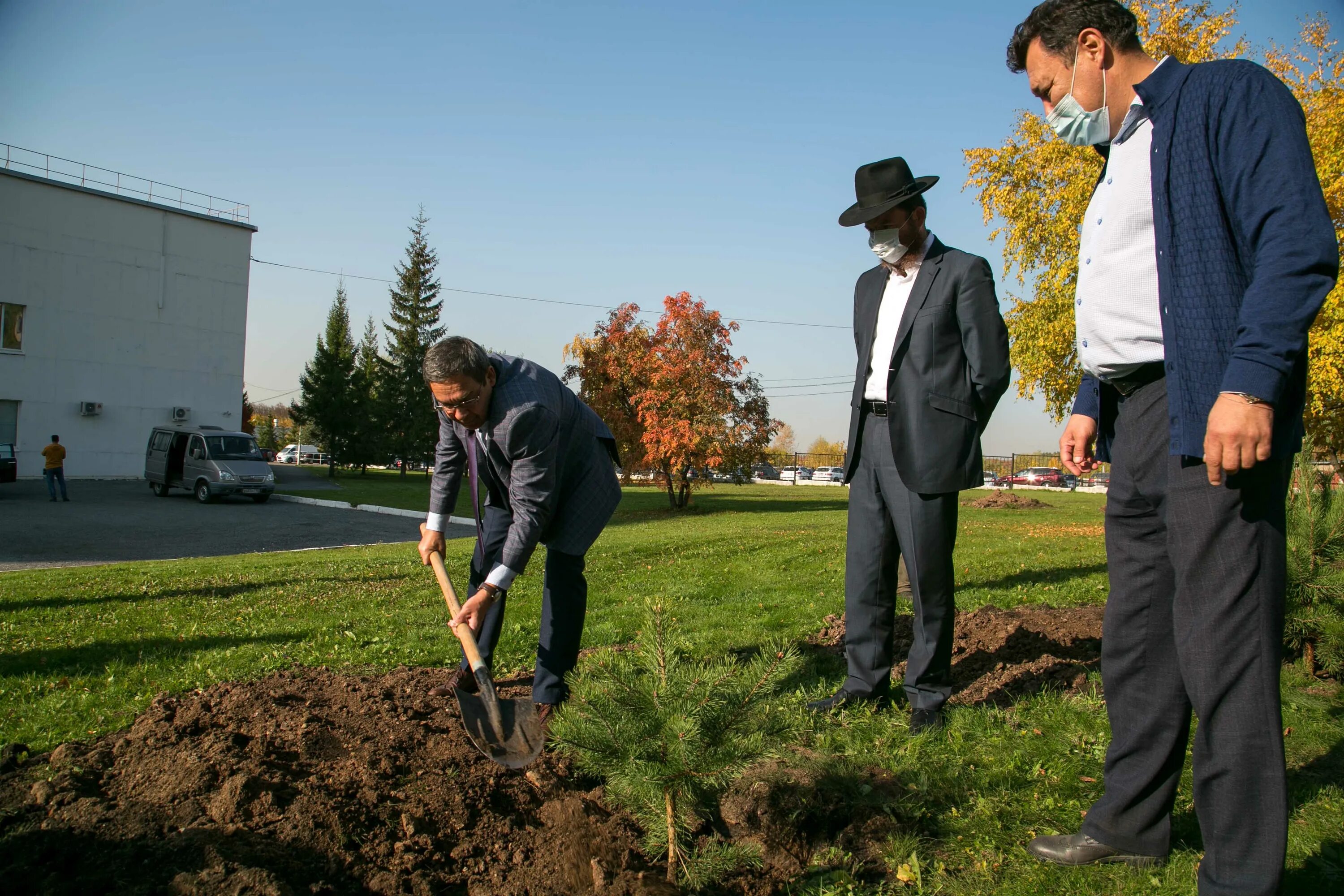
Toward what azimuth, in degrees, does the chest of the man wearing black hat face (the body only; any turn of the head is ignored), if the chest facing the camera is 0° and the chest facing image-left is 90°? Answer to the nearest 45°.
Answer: approximately 45°

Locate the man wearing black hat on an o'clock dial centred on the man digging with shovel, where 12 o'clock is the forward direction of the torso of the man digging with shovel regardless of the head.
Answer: The man wearing black hat is roughly at 8 o'clock from the man digging with shovel.

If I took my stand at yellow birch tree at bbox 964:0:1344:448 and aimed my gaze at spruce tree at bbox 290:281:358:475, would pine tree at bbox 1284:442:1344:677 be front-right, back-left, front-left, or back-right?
back-left

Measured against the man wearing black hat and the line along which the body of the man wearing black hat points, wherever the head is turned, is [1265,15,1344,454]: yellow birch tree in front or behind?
behind

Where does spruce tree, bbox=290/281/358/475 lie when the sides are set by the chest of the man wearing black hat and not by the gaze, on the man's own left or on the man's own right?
on the man's own right

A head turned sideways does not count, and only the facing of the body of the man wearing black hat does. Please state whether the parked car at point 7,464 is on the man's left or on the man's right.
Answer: on the man's right

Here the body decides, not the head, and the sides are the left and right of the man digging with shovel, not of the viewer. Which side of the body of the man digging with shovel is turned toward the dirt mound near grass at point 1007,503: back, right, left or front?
back

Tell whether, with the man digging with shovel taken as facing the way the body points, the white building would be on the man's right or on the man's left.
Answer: on the man's right

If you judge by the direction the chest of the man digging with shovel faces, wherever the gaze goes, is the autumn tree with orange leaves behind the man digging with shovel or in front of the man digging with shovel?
behind

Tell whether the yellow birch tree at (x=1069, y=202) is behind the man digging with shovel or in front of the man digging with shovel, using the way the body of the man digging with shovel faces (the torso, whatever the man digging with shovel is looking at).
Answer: behind
